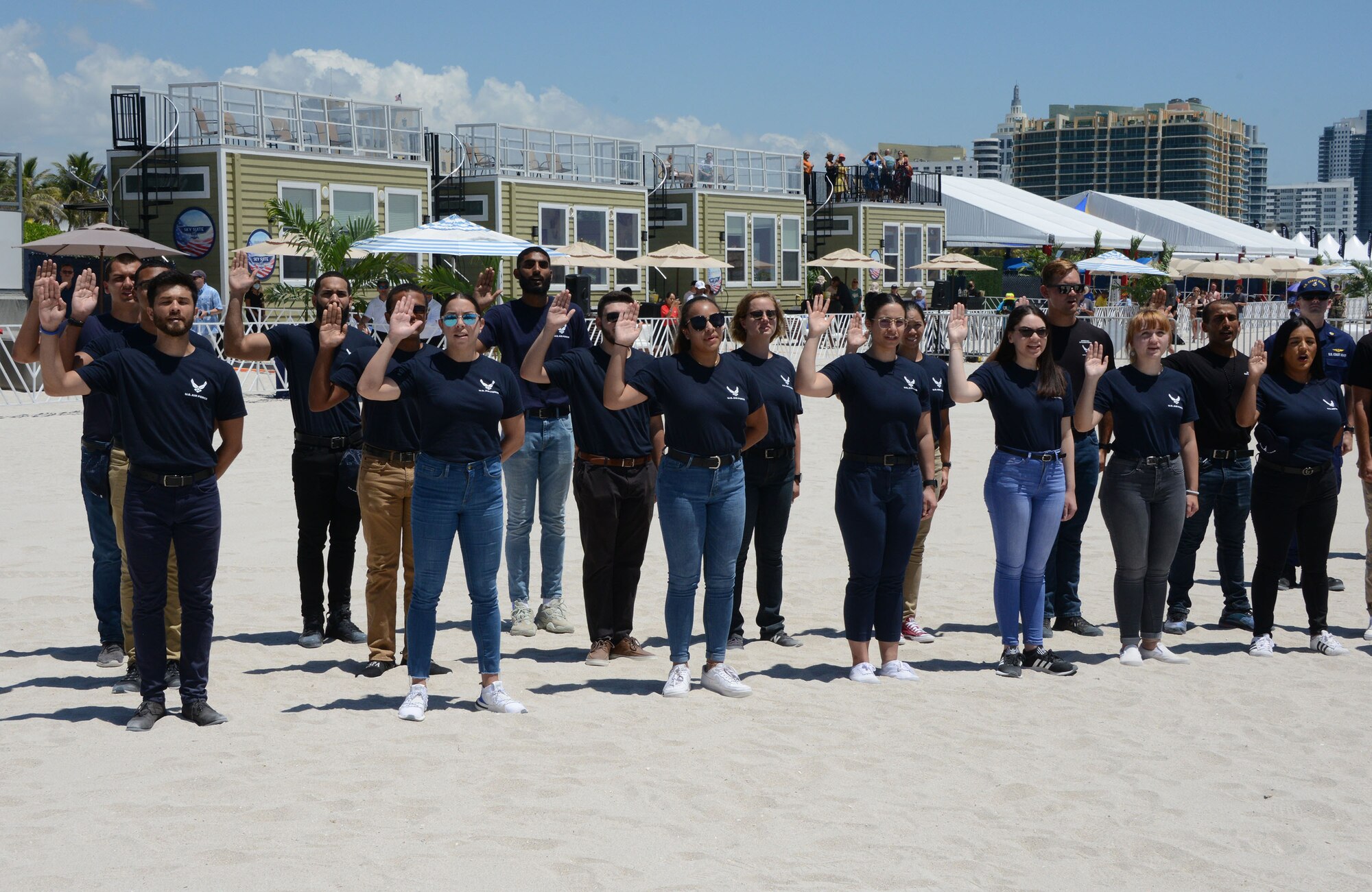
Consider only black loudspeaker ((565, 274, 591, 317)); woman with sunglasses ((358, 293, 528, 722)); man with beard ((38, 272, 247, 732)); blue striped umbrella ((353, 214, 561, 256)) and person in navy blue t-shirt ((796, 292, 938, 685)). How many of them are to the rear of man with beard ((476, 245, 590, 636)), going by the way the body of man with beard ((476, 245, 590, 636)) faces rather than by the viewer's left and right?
2

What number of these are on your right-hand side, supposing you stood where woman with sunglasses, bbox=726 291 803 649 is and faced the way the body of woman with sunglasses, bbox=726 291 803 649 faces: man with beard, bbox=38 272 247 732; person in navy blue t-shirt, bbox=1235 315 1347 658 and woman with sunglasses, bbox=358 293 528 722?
2

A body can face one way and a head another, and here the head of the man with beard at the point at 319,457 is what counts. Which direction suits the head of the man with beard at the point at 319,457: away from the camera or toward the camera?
toward the camera

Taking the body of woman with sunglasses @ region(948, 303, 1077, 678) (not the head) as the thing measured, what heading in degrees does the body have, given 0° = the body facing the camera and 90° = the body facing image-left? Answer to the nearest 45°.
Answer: approximately 315°

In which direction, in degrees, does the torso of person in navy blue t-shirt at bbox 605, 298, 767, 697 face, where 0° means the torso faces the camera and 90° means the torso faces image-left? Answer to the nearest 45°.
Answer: approximately 315°

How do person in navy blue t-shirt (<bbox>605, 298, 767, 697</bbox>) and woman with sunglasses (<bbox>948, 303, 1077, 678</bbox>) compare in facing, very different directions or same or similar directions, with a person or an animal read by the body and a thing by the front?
same or similar directions

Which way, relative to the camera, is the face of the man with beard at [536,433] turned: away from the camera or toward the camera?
toward the camera

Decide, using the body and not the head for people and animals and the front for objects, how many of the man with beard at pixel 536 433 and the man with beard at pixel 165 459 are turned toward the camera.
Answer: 2

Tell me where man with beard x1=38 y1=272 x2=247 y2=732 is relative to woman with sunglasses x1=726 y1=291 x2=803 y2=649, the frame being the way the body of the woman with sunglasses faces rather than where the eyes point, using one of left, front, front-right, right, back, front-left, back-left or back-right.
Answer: right

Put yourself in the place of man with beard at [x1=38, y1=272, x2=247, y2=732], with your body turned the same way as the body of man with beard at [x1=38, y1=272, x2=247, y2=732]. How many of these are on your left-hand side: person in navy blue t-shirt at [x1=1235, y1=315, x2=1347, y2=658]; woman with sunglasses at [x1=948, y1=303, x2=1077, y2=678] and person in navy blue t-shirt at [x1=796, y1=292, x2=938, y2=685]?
3

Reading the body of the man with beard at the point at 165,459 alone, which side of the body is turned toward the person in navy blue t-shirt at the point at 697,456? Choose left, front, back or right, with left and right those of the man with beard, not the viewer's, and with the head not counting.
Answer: left

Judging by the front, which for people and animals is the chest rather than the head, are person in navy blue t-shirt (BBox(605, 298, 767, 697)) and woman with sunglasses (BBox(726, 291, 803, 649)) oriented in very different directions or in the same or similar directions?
same or similar directions

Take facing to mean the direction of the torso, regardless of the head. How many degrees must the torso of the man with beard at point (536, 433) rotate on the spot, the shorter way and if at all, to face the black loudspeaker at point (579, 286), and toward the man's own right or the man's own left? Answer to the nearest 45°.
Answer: approximately 180°

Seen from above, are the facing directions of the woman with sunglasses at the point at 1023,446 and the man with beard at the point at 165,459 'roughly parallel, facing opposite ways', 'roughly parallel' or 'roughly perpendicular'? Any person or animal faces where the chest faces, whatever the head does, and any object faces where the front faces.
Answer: roughly parallel

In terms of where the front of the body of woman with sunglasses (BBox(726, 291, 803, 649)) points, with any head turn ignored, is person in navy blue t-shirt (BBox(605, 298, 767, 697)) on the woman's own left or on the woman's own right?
on the woman's own right

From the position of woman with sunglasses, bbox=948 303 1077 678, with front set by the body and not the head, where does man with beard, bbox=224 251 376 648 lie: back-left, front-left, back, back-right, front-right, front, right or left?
back-right
